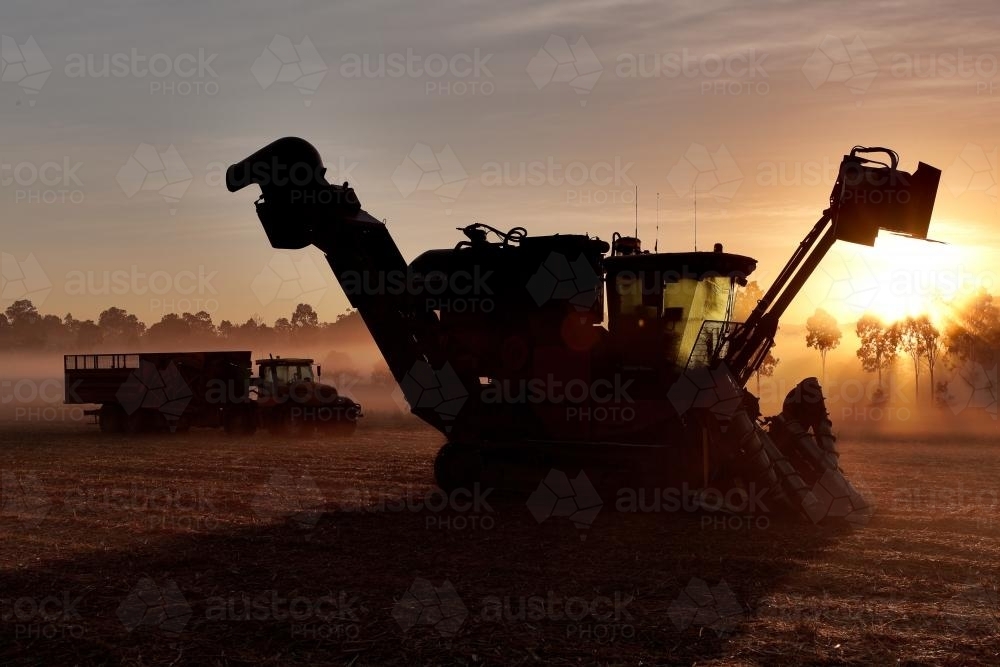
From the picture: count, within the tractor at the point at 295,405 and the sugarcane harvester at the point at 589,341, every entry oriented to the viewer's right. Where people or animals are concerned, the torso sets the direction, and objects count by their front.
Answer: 2

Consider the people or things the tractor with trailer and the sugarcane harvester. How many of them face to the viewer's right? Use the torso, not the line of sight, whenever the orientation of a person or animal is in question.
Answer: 2

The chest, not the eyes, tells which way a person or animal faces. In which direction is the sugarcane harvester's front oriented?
to the viewer's right

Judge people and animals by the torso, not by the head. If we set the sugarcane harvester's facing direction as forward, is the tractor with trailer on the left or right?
on its left

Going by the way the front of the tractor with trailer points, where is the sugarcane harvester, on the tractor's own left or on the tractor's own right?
on the tractor's own right

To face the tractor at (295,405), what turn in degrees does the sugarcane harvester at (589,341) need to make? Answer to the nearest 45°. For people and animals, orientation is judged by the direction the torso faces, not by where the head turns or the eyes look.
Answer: approximately 135° to its left

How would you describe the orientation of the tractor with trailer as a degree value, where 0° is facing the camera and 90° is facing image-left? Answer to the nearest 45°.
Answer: approximately 270°

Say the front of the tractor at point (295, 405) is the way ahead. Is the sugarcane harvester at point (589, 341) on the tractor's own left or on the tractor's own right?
on the tractor's own right
